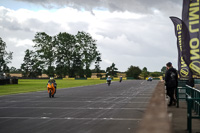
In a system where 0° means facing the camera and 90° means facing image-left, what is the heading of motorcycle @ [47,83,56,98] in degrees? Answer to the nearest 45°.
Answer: approximately 0°

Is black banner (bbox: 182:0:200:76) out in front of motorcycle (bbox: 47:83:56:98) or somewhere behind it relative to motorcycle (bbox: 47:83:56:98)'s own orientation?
in front
